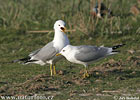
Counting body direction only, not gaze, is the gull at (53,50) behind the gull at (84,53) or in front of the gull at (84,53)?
in front

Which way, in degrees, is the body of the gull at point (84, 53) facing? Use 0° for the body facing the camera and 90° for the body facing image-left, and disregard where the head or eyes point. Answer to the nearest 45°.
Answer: approximately 90°
